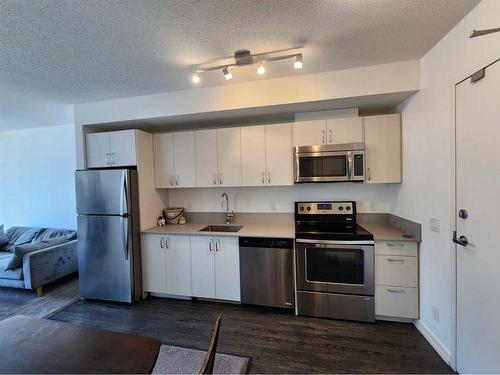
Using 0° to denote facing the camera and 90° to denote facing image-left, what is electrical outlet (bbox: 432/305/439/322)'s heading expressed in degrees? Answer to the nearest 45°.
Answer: approximately 45°

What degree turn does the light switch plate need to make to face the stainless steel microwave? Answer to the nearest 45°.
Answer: approximately 45° to its right

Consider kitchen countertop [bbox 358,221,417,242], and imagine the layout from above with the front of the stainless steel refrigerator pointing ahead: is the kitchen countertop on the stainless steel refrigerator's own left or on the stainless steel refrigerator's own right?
on the stainless steel refrigerator's own left

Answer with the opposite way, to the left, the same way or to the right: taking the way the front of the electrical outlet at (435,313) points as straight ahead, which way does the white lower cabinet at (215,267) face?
to the left

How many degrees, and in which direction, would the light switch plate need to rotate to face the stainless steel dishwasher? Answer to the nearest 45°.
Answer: approximately 45° to its right

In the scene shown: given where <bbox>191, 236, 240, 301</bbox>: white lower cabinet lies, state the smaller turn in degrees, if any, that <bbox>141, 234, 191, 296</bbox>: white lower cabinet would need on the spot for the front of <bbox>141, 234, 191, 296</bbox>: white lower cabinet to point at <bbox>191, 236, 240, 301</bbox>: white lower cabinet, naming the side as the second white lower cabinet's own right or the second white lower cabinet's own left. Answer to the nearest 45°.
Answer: approximately 45° to the second white lower cabinet's own left

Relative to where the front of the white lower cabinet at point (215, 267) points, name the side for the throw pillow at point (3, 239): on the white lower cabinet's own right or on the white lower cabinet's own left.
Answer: on the white lower cabinet's own right
